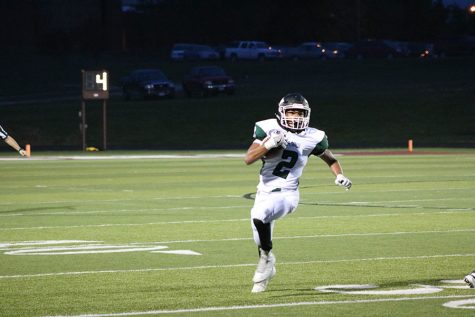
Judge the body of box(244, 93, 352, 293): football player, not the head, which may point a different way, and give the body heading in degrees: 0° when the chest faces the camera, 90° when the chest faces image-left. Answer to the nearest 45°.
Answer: approximately 0°
